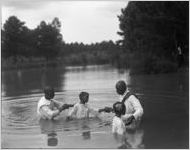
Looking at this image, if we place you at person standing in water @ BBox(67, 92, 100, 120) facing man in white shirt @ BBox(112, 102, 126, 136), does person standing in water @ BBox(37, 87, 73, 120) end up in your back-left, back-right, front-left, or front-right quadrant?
back-right

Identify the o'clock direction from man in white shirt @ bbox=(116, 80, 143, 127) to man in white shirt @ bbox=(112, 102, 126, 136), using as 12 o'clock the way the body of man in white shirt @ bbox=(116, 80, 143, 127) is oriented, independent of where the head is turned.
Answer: man in white shirt @ bbox=(112, 102, 126, 136) is roughly at 11 o'clock from man in white shirt @ bbox=(116, 80, 143, 127).

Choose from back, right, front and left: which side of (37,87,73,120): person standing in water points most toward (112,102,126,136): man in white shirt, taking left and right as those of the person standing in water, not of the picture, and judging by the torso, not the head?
front

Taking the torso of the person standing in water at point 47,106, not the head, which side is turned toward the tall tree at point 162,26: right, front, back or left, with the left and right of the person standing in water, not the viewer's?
left

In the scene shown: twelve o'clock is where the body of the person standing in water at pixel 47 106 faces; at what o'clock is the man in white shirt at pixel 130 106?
The man in white shirt is roughly at 12 o'clock from the person standing in water.

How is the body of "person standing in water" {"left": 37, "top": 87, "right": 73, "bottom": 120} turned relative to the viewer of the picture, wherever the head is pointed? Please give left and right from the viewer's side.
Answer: facing the viewer and to the right of the viewer

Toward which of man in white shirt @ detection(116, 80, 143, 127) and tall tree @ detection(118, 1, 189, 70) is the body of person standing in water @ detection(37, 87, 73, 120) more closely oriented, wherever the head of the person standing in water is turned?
the man in white shirt

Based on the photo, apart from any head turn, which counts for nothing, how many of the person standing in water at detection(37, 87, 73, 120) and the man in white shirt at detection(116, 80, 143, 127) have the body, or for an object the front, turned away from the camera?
0

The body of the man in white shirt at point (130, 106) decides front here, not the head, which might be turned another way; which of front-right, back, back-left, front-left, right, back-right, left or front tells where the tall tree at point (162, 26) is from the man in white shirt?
back-right

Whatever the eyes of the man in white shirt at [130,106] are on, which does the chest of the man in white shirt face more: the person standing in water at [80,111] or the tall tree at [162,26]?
the person standing in water
